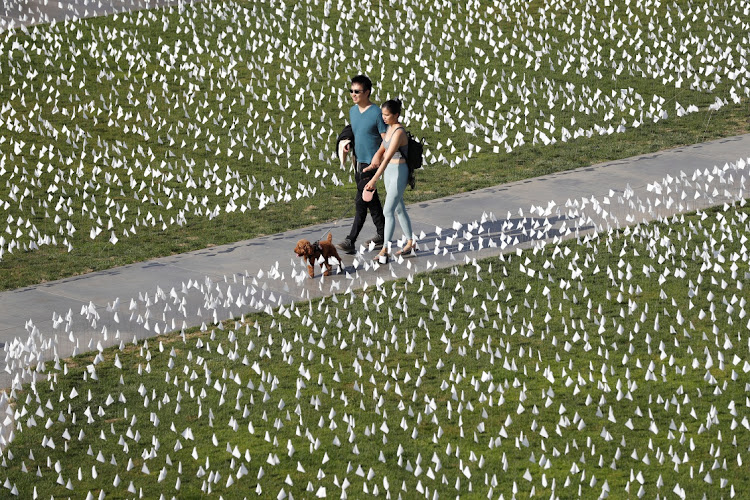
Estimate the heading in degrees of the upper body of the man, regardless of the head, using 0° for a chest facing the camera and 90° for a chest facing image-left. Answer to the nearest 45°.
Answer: approximately 45°

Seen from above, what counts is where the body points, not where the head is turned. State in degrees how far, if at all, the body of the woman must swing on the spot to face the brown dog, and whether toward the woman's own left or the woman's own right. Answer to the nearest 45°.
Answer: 0° — they already face it

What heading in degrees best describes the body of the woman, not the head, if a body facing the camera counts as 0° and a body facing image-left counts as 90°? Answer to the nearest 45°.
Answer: approximately 45°
